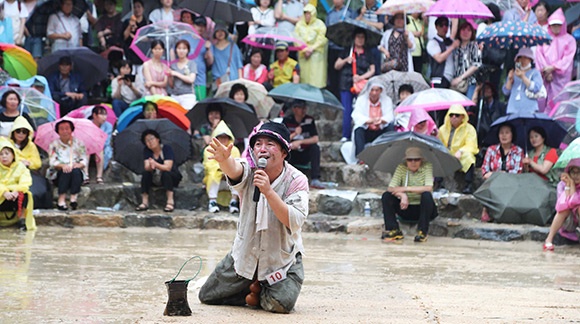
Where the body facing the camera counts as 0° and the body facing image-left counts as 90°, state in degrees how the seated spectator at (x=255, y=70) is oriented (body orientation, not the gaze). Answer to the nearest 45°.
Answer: approximately 0°

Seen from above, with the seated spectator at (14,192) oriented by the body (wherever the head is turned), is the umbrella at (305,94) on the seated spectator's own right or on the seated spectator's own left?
on the seated spectator's own left

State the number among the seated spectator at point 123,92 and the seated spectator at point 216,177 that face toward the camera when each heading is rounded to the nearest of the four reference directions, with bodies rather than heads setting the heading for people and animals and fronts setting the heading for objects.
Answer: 2

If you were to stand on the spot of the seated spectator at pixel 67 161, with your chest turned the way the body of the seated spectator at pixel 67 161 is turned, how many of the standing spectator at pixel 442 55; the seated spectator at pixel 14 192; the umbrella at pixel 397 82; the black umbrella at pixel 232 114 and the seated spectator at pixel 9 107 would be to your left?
3
